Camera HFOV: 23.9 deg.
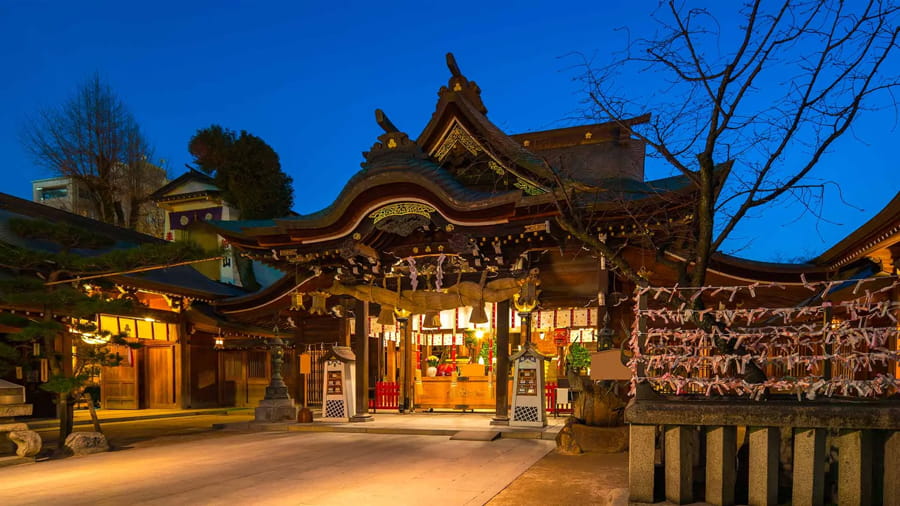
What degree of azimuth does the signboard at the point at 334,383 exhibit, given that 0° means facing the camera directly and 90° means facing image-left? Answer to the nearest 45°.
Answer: approximately 0°

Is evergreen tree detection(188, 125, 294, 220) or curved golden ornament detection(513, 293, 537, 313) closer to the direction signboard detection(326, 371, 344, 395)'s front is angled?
the curved golden ornament

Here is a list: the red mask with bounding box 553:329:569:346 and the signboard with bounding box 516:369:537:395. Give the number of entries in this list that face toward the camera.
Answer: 2

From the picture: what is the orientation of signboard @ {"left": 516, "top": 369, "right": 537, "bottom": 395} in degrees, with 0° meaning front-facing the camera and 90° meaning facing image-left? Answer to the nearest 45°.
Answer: approximately 0°

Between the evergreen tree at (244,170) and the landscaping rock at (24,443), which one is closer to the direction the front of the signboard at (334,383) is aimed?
the landscaping rock

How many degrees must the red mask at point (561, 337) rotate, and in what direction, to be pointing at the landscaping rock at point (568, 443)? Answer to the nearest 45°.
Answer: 0° — it already faces it
